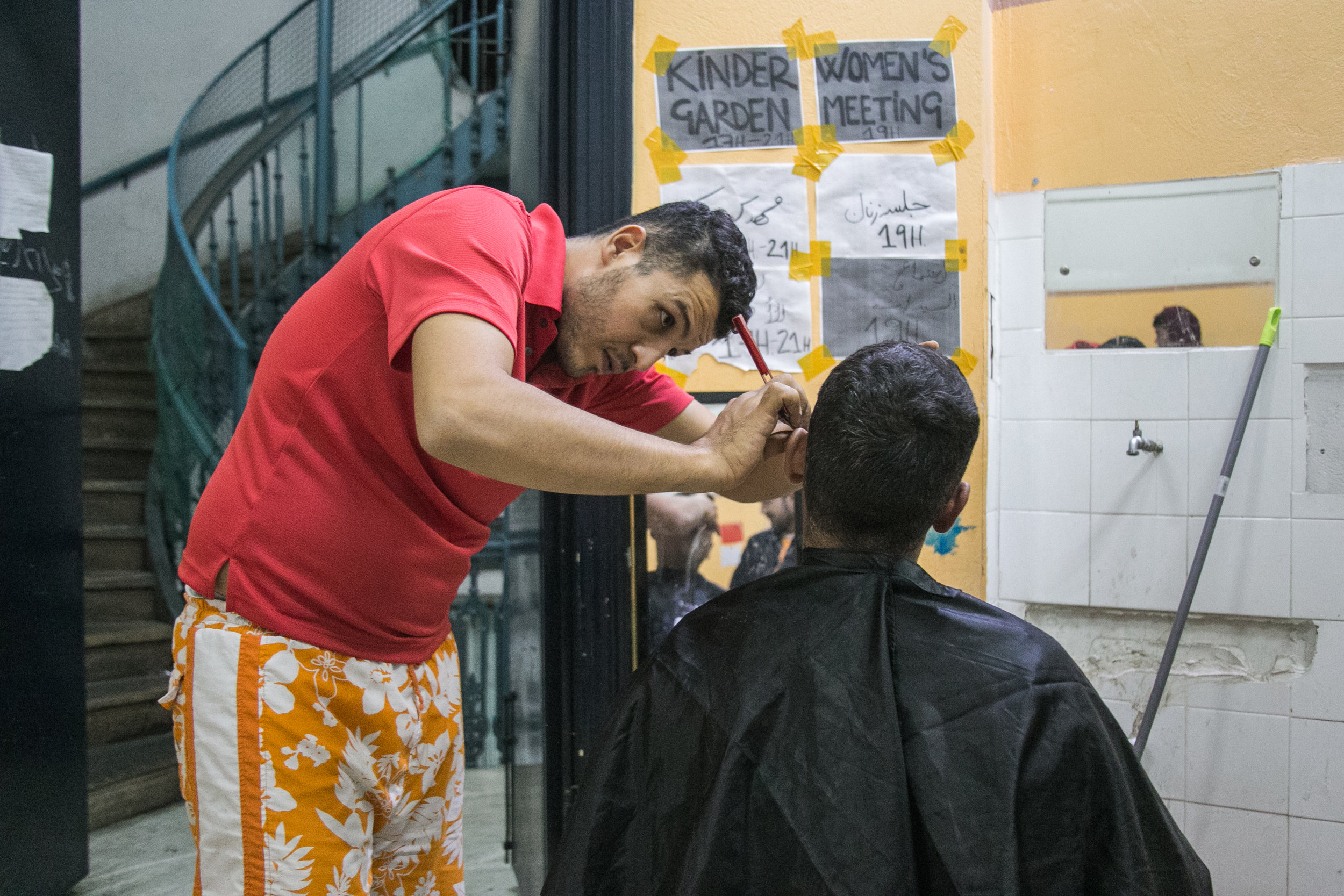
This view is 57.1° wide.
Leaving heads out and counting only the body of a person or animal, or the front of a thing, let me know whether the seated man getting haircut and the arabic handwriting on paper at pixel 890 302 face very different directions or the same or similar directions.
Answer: very different directions

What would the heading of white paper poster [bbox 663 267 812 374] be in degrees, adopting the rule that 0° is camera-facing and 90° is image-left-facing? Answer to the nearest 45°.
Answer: approximately 0°

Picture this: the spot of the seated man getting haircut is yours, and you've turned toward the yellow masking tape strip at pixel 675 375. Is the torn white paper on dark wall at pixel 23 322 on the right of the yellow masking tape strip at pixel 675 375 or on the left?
left

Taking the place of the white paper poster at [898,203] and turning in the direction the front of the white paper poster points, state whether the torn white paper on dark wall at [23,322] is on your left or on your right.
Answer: on your right

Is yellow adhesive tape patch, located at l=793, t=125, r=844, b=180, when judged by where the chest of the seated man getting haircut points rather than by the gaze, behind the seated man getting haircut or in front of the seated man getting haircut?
in front

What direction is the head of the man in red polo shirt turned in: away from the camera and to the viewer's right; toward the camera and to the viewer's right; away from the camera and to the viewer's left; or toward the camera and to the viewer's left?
toward the camera and to the viewer's right

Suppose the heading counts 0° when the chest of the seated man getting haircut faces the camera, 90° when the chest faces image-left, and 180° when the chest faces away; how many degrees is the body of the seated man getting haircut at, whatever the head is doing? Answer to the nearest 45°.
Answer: approximately 180°

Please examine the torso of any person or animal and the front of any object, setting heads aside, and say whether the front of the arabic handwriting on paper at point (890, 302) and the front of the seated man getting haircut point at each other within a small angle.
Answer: yes

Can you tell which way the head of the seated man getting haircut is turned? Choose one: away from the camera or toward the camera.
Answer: away from the camera

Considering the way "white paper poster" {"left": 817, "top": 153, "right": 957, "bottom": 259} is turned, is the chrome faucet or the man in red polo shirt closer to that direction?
the man in red polo shirt

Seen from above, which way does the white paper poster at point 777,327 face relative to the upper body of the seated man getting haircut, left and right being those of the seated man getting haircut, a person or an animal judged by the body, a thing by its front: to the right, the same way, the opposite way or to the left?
the opposite way

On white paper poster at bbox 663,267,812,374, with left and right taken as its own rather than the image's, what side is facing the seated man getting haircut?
front
